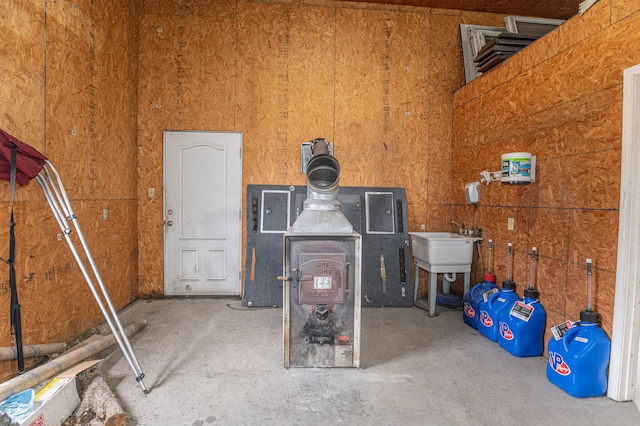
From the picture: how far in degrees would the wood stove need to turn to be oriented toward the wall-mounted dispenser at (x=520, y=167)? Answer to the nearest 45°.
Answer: approximately 90° to its left

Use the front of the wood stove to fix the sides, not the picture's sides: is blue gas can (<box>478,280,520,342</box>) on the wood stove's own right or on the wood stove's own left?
on the wood stove's own left

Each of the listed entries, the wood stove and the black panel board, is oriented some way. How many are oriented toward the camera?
2

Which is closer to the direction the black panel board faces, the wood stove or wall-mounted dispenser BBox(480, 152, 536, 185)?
the wood stove

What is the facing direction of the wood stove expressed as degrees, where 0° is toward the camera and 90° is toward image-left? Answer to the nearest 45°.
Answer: approximately 0°

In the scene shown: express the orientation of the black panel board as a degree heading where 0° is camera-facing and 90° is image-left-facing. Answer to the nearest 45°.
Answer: approximately 0°

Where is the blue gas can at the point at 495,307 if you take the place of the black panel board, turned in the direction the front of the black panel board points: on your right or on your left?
on your left

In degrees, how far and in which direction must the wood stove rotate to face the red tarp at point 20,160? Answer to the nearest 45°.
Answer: approximately 90° to its right

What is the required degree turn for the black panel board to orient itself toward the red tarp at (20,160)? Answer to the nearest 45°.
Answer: approximately 45° to its right

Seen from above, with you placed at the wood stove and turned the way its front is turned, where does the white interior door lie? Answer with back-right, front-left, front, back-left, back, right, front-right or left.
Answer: back-right

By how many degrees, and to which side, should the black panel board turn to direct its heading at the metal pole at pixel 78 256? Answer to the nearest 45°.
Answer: approximately 45° to its right

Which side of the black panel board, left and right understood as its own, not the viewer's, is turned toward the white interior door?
right

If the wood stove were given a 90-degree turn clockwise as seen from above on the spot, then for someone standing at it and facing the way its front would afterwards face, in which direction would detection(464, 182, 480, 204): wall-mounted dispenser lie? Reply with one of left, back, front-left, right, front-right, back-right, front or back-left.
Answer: back-right
